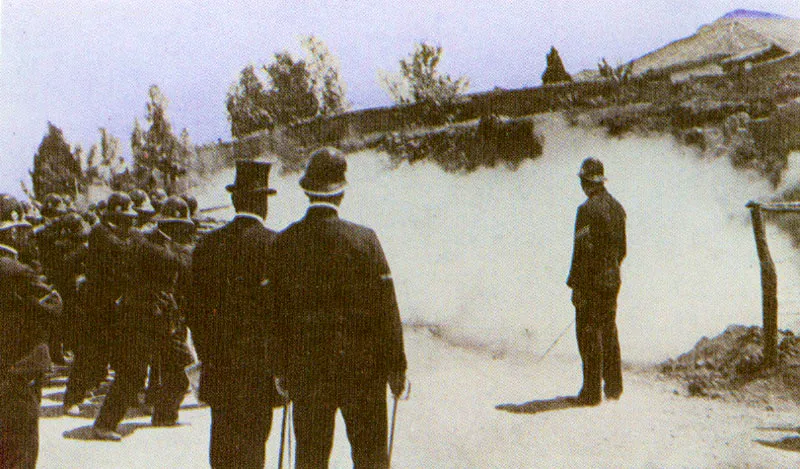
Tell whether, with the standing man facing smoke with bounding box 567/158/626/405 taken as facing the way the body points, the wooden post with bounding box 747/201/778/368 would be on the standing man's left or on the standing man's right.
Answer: on the standing man's right

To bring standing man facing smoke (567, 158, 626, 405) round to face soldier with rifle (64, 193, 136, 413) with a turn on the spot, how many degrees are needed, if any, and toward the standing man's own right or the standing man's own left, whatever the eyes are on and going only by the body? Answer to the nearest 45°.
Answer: approximately 45° to the standing man's own left

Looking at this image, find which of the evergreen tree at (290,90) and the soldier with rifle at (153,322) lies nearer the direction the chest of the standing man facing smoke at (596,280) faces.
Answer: the evergreen tree

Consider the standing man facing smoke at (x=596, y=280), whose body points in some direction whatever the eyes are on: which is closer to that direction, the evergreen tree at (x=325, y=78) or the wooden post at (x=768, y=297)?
the evergreen tree

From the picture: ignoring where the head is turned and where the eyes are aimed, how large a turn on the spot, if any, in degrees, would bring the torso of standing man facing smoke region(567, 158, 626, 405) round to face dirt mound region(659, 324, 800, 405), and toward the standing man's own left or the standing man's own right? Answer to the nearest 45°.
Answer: approximately 90° to the standing man's own right

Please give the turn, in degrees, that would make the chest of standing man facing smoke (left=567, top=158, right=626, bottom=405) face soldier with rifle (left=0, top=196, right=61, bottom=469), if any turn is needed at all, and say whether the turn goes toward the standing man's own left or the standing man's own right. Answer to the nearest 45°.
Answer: approximately 90° to the standing man's own left

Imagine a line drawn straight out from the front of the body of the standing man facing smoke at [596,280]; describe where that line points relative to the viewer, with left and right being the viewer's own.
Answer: facing away from the viewer and to the left of the viewer

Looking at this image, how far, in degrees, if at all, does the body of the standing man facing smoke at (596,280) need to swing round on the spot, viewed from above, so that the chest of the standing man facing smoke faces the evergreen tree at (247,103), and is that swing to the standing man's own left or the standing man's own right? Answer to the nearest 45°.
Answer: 0° — they already face it

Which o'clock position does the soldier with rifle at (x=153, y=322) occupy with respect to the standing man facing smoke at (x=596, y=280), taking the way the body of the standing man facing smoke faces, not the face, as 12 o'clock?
The soldier with rifle is roughly at 10 o'clock from the standing man facing smoke.

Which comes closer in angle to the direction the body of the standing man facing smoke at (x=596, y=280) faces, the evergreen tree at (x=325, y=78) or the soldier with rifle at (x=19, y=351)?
the evergreen tree

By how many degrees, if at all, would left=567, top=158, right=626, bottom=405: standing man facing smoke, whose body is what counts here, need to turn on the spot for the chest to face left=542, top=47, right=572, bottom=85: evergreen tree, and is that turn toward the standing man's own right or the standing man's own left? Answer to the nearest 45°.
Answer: approximately 45° to the standing man's own right
